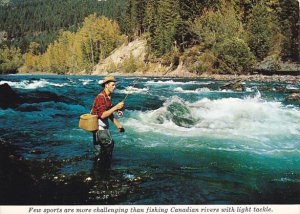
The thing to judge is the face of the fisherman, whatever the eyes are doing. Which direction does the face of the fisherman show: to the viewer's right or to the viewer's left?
to the viewer's right

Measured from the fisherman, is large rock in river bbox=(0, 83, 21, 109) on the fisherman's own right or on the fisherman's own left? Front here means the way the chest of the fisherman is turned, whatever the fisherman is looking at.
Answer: on the fisherman's own left

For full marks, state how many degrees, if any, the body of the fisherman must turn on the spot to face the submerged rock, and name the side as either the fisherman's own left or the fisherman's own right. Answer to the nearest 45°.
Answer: approximately 45° to the fisherman's own left

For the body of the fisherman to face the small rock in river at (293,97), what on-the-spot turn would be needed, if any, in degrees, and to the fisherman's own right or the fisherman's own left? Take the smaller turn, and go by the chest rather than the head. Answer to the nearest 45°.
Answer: approximately 45° to the fisherman's own left

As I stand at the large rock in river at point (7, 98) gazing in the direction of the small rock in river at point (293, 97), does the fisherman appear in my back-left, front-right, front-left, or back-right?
front-right

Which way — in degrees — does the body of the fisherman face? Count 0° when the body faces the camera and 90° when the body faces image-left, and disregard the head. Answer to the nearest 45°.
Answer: approximately 270°
